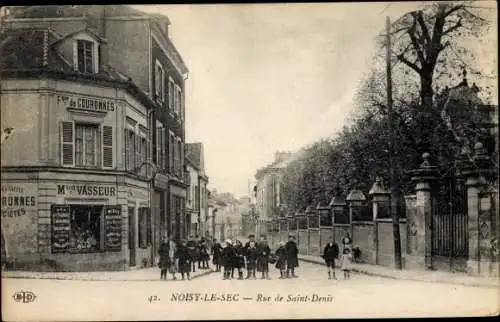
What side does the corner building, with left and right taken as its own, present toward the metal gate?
left

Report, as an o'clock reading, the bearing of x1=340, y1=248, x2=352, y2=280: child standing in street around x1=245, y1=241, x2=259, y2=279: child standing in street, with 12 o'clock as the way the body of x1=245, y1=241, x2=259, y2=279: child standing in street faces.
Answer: x1=340, y1=248, x2=352, y2=280: child standing in street is roughly at 9 o'clock from x1=245, y1=241, x2=259, y2=279: child standing in street.

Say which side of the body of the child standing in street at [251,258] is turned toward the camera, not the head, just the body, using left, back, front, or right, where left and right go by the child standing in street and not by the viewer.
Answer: front

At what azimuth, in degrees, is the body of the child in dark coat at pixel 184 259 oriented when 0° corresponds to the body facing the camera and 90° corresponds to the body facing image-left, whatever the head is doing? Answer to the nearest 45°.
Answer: approximately 0°
